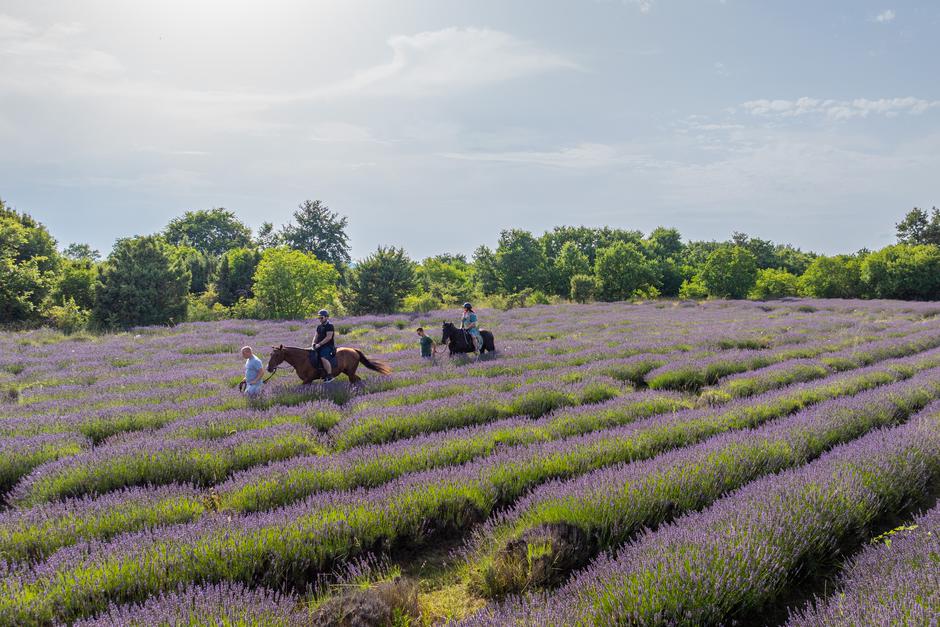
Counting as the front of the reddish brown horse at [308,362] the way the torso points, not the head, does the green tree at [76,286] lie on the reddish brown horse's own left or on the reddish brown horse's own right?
on the reddish brown horse's own right

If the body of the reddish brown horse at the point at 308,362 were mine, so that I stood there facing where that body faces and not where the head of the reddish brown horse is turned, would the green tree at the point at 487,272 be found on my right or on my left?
on my right

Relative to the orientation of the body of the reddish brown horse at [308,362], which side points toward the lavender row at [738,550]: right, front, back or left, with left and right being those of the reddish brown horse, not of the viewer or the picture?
left

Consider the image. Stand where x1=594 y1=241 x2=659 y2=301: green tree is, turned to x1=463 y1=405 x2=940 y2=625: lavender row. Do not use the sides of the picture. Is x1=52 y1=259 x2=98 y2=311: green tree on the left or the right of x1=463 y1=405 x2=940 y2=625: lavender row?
right

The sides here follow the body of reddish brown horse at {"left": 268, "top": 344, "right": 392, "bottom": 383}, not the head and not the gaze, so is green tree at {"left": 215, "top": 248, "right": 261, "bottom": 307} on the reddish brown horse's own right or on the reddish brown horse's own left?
on the reddish brown horse's own right

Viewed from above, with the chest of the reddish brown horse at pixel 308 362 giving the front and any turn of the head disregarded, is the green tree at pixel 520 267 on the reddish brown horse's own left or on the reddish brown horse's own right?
on the reddish brown horse's own right

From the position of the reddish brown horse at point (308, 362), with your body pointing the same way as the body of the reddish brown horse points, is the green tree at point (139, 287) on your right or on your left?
on your right

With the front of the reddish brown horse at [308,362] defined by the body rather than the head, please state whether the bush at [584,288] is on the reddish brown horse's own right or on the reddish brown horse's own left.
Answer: on the reddish brown horse's own right

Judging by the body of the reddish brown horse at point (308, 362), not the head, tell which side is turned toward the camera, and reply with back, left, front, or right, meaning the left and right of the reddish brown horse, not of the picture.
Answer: left

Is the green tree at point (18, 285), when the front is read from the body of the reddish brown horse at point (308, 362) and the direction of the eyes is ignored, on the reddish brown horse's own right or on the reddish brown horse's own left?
on the reddish brown horse's own right

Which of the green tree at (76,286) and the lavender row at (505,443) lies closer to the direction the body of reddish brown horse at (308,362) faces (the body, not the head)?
the green tree
